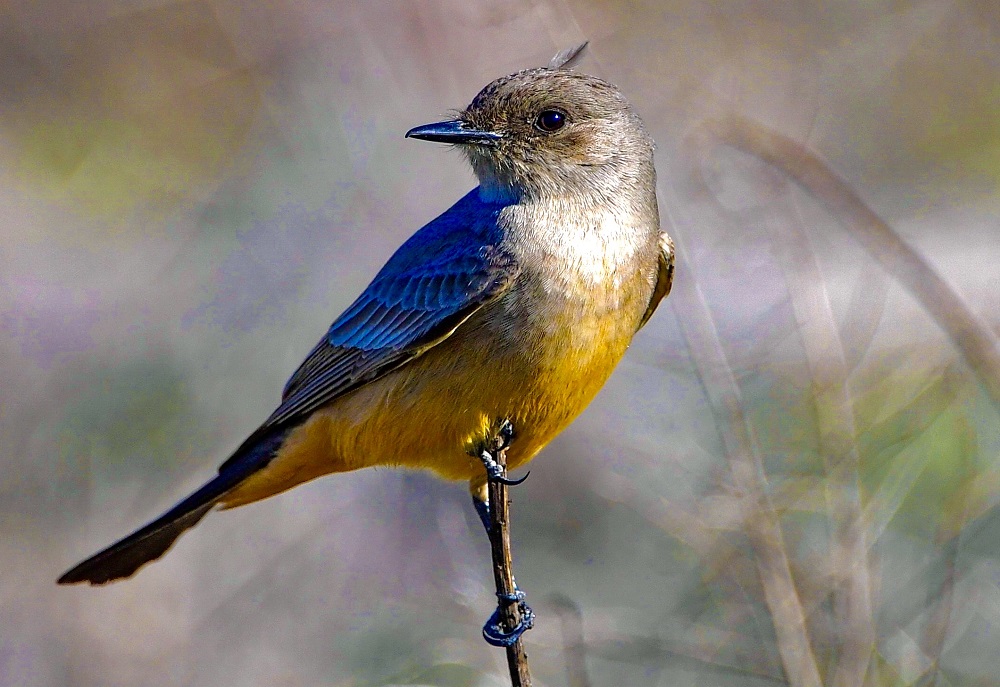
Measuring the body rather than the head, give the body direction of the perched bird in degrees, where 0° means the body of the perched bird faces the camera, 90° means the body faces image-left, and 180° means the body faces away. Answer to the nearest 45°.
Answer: approximately 315°

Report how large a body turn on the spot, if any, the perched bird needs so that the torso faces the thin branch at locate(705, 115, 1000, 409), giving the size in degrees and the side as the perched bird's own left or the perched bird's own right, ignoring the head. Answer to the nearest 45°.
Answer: approximately 45° to the perched bird's own left

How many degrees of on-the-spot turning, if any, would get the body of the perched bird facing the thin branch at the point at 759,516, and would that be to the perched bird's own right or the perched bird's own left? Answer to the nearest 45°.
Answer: approximately 45° to the perched bird's own left
